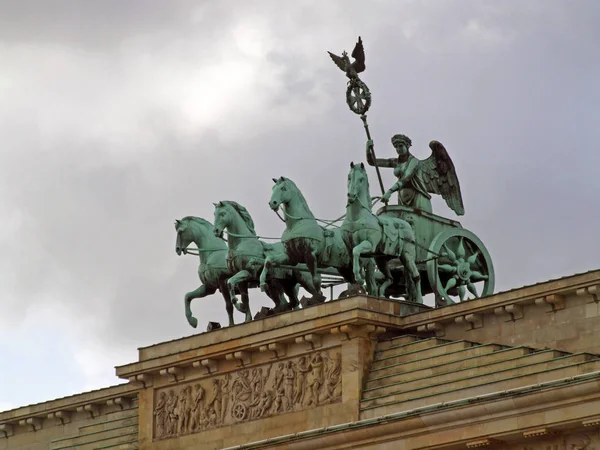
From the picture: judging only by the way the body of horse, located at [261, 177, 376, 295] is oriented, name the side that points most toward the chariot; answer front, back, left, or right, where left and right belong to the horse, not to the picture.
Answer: back

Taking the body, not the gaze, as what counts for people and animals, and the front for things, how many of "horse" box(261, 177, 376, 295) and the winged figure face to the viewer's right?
0

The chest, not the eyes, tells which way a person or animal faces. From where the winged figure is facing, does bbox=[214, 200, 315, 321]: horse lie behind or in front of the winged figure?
in front

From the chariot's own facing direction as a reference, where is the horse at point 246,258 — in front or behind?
in front

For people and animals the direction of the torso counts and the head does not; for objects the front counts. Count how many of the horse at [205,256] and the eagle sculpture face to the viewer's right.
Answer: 0

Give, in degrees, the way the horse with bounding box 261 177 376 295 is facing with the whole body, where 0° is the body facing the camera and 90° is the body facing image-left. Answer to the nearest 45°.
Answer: approximately 45°

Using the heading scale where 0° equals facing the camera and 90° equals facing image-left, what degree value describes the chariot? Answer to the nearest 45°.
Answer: approximately 45°
